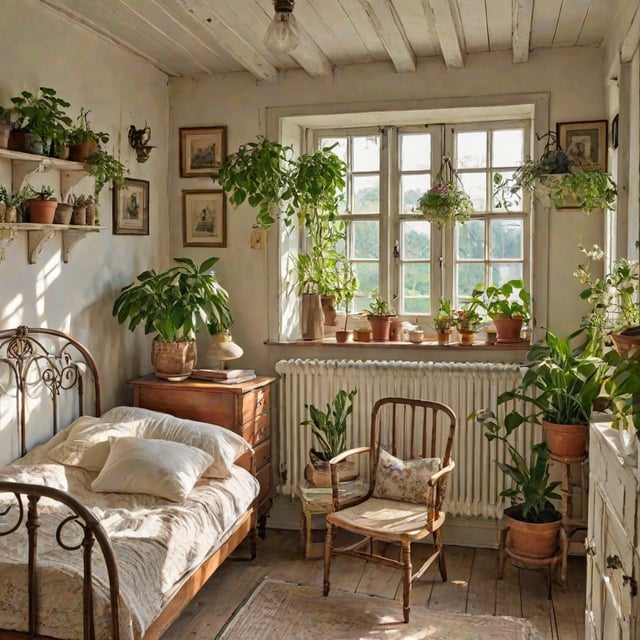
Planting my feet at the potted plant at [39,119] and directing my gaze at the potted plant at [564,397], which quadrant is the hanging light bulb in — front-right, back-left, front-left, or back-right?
front-right

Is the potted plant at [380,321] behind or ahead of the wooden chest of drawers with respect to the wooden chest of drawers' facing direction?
ahead

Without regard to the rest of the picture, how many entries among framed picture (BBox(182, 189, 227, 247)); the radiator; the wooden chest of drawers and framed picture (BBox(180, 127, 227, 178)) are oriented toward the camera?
3

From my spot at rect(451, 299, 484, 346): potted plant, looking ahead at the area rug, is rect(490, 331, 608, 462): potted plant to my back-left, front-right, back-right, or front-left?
front-left

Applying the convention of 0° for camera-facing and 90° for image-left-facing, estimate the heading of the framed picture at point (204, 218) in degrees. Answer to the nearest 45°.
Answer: approximately 0°

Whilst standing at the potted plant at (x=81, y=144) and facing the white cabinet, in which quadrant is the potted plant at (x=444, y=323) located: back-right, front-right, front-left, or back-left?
front-left

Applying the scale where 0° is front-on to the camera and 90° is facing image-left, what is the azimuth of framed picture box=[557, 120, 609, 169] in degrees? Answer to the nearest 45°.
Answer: approximately 0°

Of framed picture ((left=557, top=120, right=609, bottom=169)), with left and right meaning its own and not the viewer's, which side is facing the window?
right

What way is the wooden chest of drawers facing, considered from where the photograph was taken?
facing to the right of the viewer
